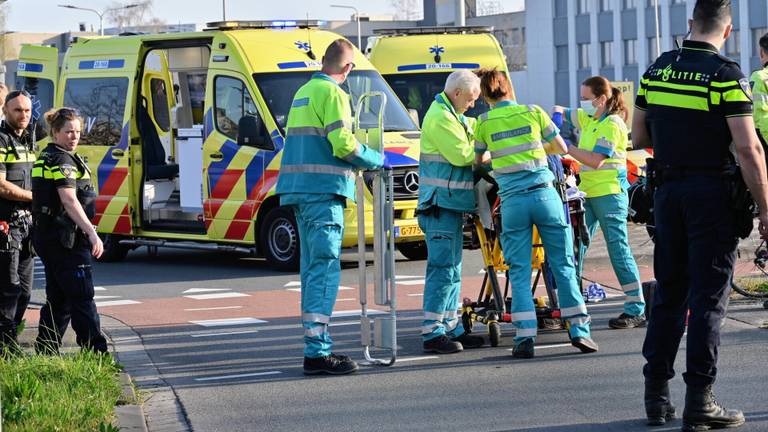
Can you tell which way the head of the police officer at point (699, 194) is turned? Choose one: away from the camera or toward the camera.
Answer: away from the camera

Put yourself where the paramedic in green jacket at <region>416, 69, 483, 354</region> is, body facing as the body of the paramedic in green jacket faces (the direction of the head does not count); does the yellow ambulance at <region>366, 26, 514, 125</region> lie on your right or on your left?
on your left

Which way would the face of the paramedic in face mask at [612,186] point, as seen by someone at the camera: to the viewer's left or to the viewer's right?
to the viewer's left

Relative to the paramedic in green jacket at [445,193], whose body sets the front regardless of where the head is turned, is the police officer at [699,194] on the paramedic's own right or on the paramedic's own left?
on the paramedic's own right

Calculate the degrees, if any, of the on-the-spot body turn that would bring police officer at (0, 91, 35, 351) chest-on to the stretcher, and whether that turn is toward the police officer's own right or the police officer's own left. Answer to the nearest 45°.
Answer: approximately 45° to the police officer's own left

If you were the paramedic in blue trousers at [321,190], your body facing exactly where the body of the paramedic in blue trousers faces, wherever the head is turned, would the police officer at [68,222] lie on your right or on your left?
on your left

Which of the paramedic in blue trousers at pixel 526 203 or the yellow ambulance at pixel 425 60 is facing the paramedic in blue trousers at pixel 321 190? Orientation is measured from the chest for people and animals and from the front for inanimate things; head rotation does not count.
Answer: the yellow ambulance

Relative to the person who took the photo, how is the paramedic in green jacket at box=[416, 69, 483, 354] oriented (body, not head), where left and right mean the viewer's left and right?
facing to the right of the viewer

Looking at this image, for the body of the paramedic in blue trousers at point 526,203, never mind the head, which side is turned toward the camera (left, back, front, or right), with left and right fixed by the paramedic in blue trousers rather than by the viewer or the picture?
back

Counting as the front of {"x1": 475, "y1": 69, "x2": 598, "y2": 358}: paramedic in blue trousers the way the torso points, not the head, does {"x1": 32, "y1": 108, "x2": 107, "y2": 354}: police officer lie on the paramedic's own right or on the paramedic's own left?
on the paramedic's own left

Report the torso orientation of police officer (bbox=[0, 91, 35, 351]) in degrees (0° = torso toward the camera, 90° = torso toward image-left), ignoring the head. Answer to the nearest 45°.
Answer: approximately 315°

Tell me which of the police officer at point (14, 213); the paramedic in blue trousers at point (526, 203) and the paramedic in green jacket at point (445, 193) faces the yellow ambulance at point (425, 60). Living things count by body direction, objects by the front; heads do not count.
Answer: the paramedic in blue trousers

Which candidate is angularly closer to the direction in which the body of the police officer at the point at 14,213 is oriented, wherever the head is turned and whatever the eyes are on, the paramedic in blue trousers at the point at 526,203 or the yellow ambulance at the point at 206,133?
the paramedic in blue trousers

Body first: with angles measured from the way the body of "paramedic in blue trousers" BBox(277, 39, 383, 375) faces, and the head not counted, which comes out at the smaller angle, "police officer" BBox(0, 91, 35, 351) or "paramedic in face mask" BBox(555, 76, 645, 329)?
the paramedic in face mask
